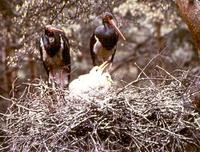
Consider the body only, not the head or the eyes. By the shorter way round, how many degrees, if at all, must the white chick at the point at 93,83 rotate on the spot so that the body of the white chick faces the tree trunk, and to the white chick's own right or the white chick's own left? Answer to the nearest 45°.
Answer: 0° — it already faces it

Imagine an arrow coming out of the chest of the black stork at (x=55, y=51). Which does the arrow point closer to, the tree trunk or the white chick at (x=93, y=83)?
the white chick

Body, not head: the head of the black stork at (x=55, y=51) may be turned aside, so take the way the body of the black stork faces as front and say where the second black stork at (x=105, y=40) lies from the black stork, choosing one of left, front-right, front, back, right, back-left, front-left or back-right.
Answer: left

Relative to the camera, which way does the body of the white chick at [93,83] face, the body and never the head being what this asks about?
to the viewer's right

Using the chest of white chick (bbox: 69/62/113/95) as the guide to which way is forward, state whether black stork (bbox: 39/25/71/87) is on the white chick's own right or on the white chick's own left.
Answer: on the white chick's own left

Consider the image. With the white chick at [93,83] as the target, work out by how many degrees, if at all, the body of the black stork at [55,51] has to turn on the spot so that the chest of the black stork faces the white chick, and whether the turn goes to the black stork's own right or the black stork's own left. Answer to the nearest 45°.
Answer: approximately 45° to the black stork's own left

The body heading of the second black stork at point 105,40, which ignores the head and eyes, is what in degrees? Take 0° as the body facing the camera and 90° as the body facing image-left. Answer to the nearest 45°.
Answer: approximately 315°

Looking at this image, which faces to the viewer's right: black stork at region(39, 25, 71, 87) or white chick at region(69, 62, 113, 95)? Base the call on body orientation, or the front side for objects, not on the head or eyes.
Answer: the white chick

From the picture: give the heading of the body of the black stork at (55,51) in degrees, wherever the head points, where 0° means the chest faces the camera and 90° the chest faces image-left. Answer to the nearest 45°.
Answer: approximately 0°
